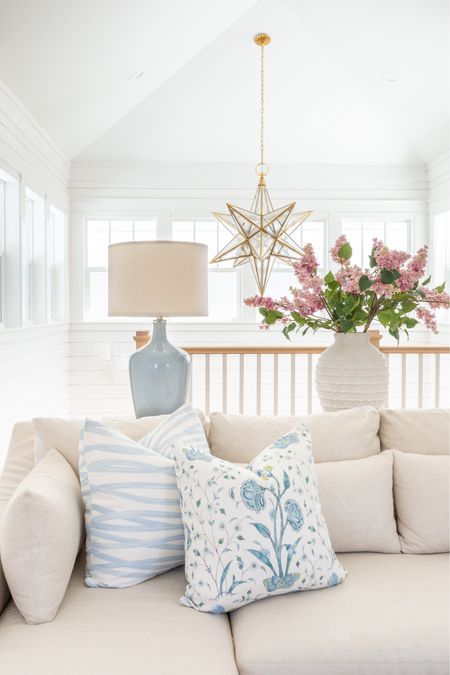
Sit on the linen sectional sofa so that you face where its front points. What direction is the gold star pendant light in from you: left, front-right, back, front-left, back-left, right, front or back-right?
back

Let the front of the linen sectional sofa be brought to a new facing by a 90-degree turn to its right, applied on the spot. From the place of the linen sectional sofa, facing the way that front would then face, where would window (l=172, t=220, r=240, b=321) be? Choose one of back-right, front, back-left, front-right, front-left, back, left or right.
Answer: right

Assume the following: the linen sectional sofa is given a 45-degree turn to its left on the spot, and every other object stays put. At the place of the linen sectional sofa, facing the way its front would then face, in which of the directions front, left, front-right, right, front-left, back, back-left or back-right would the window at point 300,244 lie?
back-left

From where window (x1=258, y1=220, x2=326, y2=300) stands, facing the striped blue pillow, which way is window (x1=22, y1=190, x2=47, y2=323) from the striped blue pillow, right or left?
right

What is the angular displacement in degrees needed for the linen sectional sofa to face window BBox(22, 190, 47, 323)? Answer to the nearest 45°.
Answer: approximately 135° to its right

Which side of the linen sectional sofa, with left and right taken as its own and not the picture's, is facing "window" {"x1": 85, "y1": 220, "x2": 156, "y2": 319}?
back

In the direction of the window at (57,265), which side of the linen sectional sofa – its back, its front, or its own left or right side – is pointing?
back

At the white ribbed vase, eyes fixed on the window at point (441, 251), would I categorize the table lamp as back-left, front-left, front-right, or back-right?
back-left

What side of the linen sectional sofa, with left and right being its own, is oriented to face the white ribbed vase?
back

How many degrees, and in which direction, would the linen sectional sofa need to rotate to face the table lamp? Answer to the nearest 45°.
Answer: approximately 135° to its right

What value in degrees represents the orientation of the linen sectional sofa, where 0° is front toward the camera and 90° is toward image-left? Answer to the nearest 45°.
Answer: approximately 0°

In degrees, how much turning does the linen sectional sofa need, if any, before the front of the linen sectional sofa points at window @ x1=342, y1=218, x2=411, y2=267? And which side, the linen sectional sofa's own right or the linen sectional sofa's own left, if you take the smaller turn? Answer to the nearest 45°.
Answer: approximately 180°

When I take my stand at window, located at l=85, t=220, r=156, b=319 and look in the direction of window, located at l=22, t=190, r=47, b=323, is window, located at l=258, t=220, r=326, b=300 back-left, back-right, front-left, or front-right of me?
back-left

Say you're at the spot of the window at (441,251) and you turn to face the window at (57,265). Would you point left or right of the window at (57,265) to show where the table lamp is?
left
